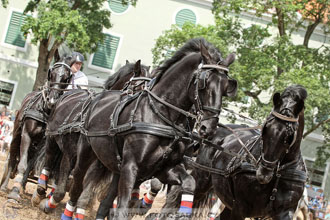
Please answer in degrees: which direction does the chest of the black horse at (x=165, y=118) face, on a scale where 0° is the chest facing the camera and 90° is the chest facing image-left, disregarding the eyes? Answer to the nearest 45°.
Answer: approximately 315°

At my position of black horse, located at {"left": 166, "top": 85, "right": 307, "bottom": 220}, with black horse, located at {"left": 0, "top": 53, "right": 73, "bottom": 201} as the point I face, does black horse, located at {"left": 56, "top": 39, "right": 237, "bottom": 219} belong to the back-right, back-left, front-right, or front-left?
front-left

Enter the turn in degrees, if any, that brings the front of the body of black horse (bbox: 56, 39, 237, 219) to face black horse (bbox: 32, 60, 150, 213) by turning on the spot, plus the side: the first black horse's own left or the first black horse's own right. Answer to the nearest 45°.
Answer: approximately 180°

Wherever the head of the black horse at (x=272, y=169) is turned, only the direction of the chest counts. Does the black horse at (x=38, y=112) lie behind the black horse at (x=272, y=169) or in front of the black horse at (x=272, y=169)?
behind

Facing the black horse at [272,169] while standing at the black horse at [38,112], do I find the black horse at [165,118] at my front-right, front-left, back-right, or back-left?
front-right

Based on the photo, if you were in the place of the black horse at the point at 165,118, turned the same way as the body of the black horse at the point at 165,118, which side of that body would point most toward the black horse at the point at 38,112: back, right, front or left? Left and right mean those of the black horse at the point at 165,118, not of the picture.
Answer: back

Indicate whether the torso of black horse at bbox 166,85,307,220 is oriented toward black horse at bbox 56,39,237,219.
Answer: no

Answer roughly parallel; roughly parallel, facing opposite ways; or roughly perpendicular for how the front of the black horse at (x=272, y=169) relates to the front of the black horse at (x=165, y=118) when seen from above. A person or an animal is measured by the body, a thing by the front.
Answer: roughly parallel

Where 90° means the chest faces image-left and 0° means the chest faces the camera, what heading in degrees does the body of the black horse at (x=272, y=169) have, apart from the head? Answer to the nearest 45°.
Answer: approximately 315°

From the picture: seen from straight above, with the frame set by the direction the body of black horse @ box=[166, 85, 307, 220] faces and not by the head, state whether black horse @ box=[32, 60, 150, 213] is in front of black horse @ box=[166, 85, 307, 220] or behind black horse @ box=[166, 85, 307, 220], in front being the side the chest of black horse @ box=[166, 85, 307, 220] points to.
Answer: behind

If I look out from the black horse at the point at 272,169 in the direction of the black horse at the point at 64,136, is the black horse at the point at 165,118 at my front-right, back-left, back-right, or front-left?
front-left

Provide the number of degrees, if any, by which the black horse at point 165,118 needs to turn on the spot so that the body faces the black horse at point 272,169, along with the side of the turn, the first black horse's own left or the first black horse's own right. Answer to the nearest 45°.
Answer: approximately 45° to the first black horse's own left

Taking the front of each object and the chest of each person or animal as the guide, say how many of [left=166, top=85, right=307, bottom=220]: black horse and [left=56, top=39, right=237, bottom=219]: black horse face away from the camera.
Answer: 0
